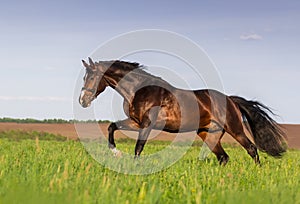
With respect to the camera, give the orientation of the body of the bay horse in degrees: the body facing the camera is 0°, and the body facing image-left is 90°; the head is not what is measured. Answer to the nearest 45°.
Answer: approximately 90°
